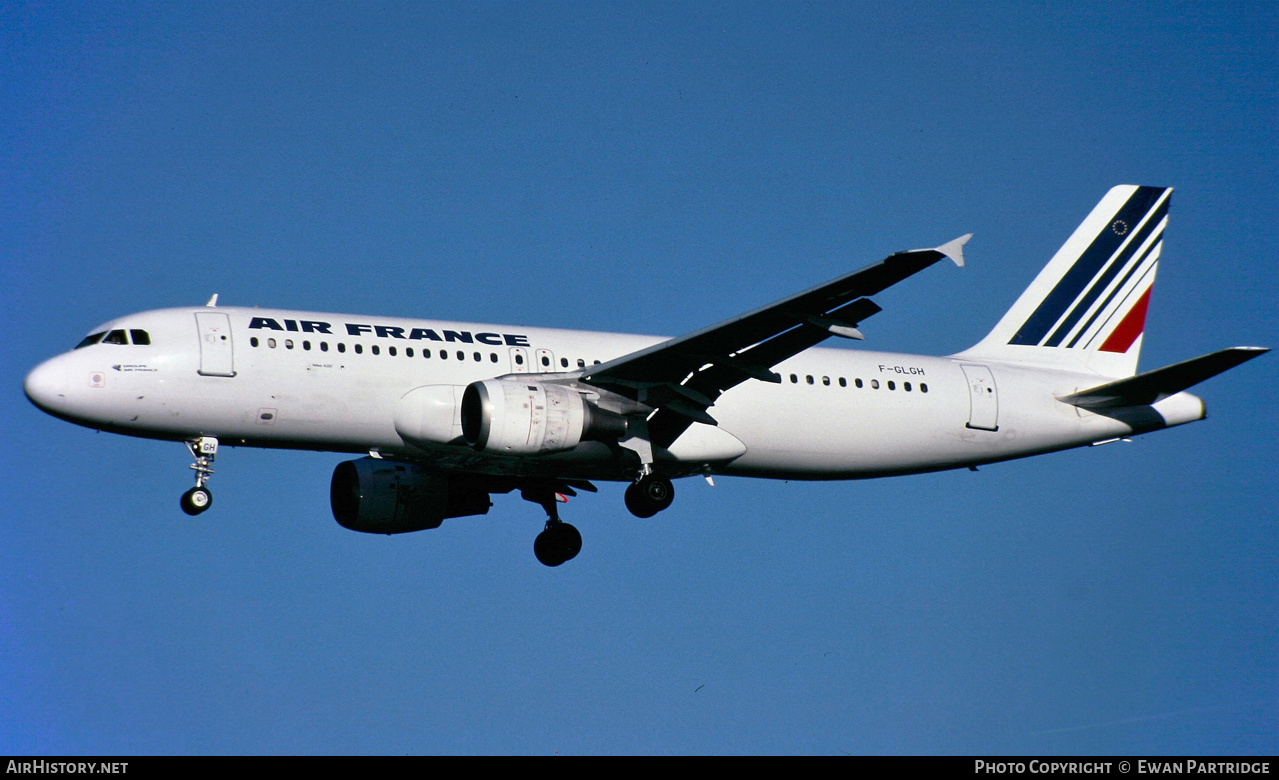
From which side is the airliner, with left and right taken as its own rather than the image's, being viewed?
left
